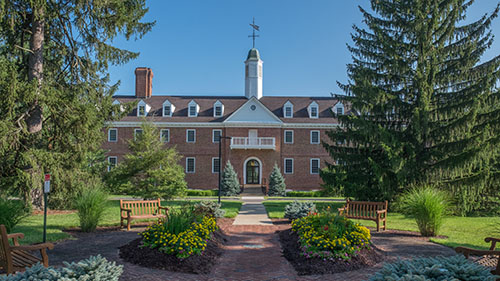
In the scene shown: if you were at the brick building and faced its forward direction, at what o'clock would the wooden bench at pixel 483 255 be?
The wooden bench is roughly at 12 o'clock from the brick building.

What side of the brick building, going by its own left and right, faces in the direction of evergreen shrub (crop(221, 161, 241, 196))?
front

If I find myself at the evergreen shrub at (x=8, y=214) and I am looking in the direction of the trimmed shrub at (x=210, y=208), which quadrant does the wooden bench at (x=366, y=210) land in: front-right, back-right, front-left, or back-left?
front-right

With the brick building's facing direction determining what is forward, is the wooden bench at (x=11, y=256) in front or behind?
in front

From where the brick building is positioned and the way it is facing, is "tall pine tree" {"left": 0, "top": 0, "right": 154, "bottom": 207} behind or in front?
in front

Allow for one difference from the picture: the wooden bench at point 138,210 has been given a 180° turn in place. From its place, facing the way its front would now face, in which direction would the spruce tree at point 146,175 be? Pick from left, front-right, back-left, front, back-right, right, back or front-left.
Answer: front-right

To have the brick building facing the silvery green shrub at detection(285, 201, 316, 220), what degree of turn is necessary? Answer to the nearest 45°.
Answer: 0° — it already faces it

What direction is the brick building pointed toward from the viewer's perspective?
toward the camera

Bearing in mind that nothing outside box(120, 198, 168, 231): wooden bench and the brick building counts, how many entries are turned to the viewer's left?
0

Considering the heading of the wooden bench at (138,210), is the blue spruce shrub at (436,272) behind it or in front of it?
in front

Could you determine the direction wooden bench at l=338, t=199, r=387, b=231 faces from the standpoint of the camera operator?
facing the viewer and to the left of the viewer

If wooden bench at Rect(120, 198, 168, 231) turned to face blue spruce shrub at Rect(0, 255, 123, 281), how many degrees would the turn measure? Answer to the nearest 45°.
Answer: approximately 45° to its right

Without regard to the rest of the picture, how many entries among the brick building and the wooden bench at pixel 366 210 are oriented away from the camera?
0

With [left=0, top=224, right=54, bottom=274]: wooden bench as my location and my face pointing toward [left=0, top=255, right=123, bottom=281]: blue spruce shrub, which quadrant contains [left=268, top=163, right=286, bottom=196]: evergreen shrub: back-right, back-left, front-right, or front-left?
back-left

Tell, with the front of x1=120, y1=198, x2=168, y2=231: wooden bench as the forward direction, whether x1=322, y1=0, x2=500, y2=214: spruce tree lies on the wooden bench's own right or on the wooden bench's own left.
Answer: on the wooden bench's own left
